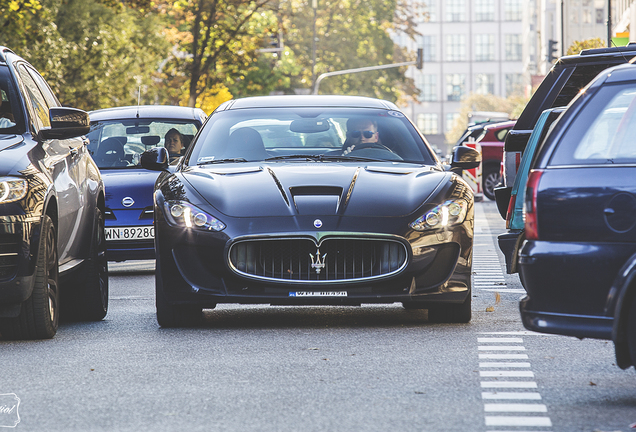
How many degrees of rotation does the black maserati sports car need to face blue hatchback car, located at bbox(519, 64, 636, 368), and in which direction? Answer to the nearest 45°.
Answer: approximately 45° to its left

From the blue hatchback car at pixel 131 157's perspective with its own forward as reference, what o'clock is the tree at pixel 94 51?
The tree is roughly at 6 o'clock from the blue hatchback car.

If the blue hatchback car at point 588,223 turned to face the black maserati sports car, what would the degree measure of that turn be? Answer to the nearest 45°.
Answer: approximately 135° to its left

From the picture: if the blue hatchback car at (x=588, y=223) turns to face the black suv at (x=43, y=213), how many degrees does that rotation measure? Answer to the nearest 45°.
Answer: approximately 135° to its left

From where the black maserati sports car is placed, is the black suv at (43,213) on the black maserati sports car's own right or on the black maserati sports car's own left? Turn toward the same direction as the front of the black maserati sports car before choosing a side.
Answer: on the black maserati sports car's own right

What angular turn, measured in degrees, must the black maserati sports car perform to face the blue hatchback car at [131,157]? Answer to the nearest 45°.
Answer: approximately 180°
